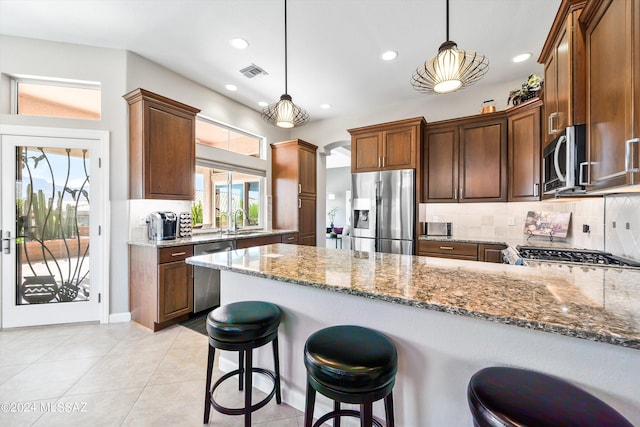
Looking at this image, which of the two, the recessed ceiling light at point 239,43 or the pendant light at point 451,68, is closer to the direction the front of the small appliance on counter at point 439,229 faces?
the pendant light

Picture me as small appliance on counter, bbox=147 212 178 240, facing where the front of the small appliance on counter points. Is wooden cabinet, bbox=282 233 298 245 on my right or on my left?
on my left

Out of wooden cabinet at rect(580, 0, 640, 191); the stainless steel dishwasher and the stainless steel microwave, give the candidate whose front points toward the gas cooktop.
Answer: the stainless steel dishwasher

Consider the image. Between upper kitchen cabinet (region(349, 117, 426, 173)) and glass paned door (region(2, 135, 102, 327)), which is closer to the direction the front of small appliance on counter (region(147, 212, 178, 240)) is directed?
the upper kitchen cabinet

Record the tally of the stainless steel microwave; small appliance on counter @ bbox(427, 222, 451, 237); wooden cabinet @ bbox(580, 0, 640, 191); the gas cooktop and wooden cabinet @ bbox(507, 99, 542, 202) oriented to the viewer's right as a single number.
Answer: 0

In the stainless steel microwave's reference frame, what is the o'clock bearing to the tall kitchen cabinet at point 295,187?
The tall kitchen cabinet is roughly at 2 o'clock from the stainless steel microwave.

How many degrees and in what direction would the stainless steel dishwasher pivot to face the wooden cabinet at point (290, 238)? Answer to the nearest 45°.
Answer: approximately 90° to its left

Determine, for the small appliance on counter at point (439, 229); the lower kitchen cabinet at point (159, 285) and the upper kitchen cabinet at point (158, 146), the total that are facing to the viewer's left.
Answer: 0

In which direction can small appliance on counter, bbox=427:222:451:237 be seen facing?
toward the camera

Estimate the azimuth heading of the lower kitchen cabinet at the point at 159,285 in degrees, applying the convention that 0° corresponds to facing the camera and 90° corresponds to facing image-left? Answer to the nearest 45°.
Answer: approximately 315°

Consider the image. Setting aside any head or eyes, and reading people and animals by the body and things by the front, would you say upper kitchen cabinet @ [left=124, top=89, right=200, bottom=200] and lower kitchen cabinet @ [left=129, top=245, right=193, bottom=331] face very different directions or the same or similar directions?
same or similar directions

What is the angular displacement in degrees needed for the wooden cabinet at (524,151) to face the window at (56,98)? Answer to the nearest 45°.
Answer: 0° — it already faces it

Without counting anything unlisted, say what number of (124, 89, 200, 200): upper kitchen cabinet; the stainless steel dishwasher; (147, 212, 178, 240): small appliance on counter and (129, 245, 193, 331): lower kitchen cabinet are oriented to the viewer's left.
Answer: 0

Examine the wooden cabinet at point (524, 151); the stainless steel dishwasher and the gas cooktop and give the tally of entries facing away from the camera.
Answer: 0

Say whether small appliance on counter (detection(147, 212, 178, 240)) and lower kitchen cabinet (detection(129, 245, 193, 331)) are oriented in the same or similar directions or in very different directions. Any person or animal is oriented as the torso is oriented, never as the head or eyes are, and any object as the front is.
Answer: same or similar directions

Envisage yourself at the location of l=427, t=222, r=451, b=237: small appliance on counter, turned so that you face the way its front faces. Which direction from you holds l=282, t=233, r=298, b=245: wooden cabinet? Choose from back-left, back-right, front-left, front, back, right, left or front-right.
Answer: right

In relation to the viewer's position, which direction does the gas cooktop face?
facing the viewer and to the left of the viewer

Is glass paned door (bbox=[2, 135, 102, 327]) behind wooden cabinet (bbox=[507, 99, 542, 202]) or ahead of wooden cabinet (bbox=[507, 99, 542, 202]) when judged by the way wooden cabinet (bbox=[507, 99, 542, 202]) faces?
ahead
